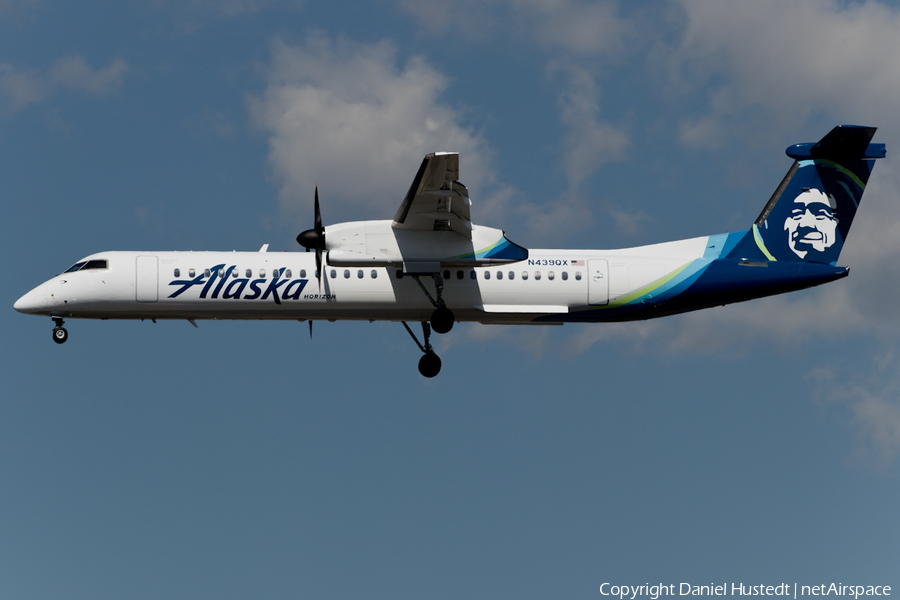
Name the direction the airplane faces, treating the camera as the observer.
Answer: facing to the left of the viewer
